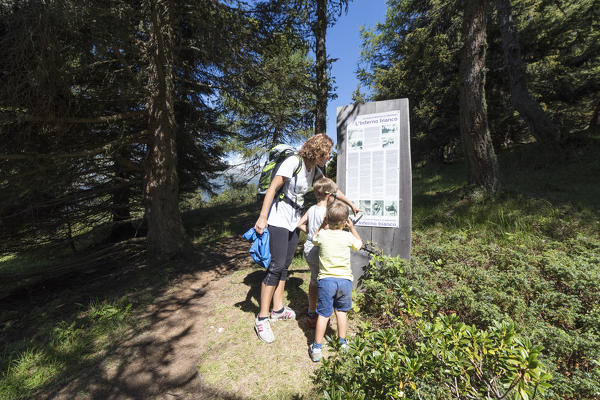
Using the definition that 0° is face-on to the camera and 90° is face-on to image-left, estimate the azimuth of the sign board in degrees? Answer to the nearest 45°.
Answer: approximately 45°

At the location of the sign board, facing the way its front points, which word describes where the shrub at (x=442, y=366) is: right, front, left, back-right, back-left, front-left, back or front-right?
front-left

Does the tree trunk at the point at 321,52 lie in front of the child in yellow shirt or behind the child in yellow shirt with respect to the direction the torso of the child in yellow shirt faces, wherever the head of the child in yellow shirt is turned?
in front

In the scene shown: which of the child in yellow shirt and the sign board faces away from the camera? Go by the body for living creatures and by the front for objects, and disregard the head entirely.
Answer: the child in yellow shirt

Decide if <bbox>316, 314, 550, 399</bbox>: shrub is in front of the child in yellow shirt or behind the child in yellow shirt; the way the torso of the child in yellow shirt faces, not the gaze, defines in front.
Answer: behind

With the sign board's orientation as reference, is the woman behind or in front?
in front

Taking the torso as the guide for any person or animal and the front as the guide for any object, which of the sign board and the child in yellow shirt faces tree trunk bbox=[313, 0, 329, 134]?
the child in yellow shirt

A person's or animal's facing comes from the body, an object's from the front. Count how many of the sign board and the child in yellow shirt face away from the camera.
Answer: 1

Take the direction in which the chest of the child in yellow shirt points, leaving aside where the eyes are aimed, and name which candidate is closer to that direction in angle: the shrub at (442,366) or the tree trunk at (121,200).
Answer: the tree trunk

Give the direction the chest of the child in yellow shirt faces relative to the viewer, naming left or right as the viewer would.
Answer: facing away from the viewer

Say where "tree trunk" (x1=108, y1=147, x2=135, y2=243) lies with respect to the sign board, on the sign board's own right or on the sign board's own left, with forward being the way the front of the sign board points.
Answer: on the sign board's own right

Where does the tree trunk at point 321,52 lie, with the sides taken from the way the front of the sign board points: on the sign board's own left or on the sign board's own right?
on the sign board's own right
